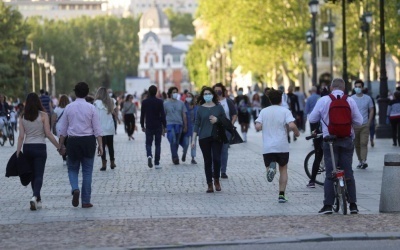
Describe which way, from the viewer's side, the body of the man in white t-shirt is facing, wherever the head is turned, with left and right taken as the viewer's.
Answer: facing away from the viewer

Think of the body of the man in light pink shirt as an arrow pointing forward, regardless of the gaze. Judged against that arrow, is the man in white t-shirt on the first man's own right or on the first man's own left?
on the first man's own right

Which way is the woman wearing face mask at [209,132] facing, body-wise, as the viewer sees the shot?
toward the camera

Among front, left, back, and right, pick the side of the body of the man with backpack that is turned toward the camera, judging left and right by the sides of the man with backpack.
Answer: back

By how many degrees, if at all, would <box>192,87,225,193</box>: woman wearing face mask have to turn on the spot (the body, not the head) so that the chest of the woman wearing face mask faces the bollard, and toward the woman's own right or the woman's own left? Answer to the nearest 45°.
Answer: approximately 45° to the woman's own left

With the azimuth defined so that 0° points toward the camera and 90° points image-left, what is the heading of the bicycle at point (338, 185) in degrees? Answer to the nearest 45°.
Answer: approximately 180°

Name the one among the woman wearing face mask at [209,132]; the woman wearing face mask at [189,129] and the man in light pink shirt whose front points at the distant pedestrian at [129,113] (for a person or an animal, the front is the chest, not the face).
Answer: the man in light pink shirt

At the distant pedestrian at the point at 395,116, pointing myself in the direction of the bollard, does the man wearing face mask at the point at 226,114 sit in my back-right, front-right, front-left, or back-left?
front-right

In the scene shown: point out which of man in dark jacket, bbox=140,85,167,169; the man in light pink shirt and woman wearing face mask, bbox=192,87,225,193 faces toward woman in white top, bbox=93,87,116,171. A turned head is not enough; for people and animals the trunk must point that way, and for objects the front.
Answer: the man in light pink shirt

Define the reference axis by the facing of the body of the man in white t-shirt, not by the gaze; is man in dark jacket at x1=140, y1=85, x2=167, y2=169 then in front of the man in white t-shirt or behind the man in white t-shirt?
in front

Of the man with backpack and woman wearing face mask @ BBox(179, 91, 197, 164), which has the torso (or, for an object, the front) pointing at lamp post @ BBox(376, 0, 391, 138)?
the man with backpack

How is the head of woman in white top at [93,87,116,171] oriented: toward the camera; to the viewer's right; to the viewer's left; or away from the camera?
away from the camera

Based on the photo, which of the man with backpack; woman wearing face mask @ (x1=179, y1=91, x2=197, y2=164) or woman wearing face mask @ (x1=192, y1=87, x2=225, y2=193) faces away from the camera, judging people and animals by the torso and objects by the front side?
the man with backpack

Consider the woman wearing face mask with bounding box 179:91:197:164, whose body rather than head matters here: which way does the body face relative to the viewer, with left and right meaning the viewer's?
facing the viewer
